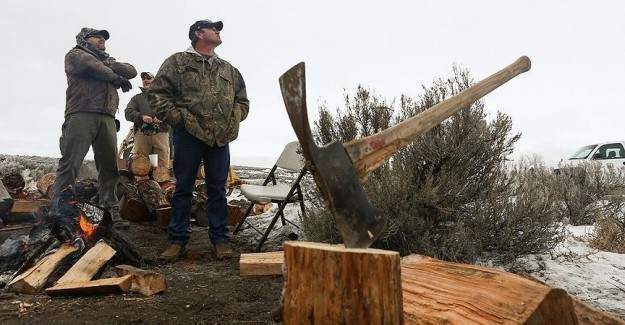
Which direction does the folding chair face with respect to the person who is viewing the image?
facing the viewer and to the left of the viewer

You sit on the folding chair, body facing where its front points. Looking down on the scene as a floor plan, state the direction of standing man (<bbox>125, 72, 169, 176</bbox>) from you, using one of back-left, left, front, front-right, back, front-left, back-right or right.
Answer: right

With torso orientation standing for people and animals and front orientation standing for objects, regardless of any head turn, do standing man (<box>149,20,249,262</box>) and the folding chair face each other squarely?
no

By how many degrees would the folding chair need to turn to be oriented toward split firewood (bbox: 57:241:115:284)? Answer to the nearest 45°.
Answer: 0° — it already faces it

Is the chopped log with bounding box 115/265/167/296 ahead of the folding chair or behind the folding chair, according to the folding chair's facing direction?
ahead

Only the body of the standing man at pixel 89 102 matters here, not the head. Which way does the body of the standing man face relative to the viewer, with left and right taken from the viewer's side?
facing the viewer and to the right of the viewer

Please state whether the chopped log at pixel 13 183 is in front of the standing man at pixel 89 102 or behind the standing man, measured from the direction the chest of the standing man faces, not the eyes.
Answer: behind

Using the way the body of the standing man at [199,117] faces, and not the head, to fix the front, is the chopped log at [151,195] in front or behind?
behind

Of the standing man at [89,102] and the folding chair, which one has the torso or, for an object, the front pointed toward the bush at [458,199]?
the standing man

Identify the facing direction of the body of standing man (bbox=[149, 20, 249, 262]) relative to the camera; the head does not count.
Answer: toward the camera

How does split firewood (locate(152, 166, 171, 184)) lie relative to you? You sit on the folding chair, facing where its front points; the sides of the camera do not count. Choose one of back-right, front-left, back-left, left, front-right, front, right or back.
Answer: right

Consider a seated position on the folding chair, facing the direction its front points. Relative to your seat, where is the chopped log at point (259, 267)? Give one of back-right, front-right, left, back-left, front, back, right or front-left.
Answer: front-left

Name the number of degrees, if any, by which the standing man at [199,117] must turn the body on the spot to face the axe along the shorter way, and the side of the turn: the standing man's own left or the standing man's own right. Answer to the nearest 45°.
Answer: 0° — they already face it

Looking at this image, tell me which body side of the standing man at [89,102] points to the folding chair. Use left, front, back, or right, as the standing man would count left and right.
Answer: front

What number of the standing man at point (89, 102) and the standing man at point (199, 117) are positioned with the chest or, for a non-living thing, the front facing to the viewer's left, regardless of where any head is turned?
0
